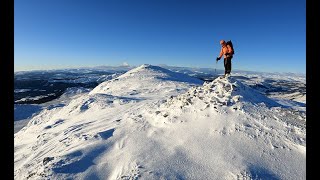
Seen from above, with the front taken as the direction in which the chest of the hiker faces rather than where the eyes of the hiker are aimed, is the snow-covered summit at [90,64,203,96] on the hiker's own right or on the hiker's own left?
on the hiker's own right

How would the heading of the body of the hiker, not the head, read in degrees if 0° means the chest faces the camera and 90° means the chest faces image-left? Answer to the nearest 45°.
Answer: approximately 45°
